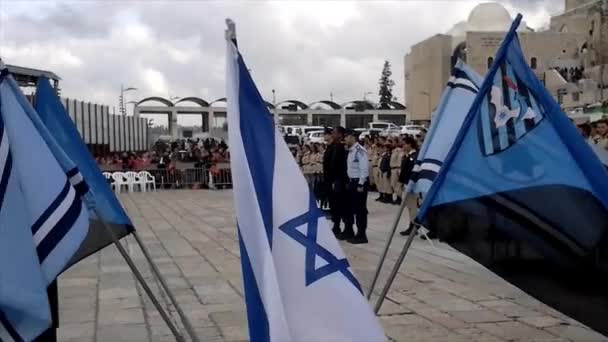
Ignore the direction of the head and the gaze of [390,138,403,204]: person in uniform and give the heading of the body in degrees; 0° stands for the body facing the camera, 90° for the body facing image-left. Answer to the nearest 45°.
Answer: approximately 90°

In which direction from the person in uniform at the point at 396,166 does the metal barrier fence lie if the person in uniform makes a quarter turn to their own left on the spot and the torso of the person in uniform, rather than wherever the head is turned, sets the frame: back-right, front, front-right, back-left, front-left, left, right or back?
back-right

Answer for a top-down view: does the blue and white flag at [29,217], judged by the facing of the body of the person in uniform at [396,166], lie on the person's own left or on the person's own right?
on the person's own left

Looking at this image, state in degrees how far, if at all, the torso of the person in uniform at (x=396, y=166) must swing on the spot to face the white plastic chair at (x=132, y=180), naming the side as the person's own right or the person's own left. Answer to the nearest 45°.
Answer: approximately 45° to the person's own right

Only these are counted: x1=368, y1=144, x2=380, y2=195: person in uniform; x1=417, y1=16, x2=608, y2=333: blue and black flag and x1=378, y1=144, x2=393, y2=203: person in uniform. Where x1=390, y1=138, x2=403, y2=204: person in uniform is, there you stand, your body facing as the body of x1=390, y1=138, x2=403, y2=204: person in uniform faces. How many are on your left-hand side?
1

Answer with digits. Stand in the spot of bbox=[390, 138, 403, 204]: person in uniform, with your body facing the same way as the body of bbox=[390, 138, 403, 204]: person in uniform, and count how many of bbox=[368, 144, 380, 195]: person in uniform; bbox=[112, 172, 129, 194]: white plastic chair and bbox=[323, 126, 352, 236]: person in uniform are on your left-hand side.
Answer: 1

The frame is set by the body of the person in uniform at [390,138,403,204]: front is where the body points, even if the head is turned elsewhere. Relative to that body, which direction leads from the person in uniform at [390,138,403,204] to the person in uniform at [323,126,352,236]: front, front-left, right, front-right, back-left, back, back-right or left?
left

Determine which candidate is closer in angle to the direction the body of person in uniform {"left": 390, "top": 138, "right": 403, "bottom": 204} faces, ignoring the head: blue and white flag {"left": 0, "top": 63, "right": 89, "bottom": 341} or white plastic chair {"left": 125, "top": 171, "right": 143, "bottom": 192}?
the white plastic chair

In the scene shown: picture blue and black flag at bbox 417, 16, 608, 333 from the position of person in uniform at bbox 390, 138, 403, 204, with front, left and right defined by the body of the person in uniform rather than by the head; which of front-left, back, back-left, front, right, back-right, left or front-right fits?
left

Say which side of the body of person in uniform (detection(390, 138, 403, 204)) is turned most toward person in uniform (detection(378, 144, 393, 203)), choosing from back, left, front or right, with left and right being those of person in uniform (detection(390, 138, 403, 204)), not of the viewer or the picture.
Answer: right

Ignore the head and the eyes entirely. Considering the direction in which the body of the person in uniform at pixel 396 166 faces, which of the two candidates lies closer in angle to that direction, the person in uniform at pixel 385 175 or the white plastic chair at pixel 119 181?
the white plastic chair

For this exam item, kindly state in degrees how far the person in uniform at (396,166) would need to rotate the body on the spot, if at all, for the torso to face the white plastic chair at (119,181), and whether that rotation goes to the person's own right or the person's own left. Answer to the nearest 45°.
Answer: approximately 45° to the person's own right
